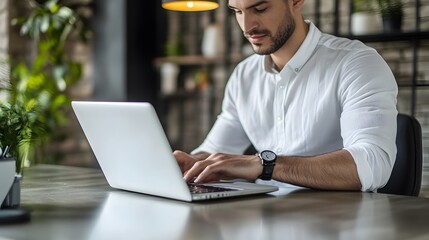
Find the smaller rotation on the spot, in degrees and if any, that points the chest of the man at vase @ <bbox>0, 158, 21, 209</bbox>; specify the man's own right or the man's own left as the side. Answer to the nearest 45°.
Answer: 0° — they already face it

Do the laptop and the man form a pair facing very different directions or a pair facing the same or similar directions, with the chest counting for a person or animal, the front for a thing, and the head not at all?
very different directions

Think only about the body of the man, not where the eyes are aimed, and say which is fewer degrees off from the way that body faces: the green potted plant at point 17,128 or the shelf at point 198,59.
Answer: the green potted plant

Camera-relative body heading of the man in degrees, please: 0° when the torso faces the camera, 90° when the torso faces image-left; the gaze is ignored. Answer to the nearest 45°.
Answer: approximately 45°

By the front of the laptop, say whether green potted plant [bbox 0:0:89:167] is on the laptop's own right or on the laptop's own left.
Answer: on the laptop's own left

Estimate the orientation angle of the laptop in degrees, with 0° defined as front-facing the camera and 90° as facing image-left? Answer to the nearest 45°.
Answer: approximately 225°

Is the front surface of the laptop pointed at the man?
yes
